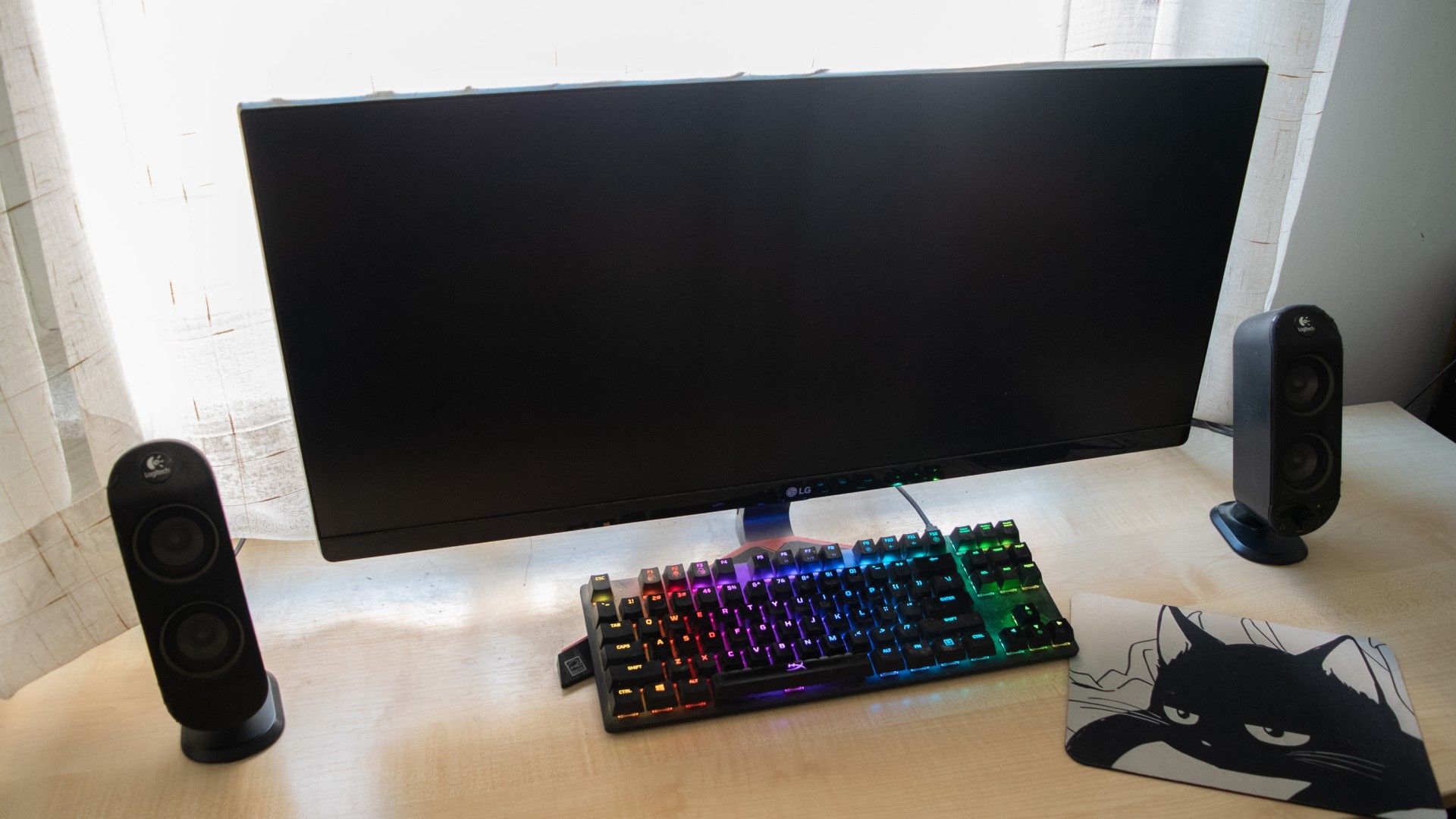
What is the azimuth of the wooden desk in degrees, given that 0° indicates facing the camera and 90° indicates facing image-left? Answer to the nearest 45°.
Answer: approximately 0°

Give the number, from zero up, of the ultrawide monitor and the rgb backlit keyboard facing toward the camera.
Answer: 2

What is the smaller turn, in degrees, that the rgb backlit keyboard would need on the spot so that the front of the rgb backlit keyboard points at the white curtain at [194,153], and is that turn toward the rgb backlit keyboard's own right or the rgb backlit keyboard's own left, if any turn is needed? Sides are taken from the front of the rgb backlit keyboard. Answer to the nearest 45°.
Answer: approximately 90° to the rgb backlit keyboard's own right

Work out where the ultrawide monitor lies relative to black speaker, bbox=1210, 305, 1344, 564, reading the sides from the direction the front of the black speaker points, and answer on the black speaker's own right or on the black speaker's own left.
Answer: on the black speaker's own right

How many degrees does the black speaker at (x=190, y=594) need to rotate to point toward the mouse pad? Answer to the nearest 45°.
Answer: approximately 45° to its left

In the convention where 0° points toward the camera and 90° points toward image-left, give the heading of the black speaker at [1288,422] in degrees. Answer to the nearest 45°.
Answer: approximately 315°
